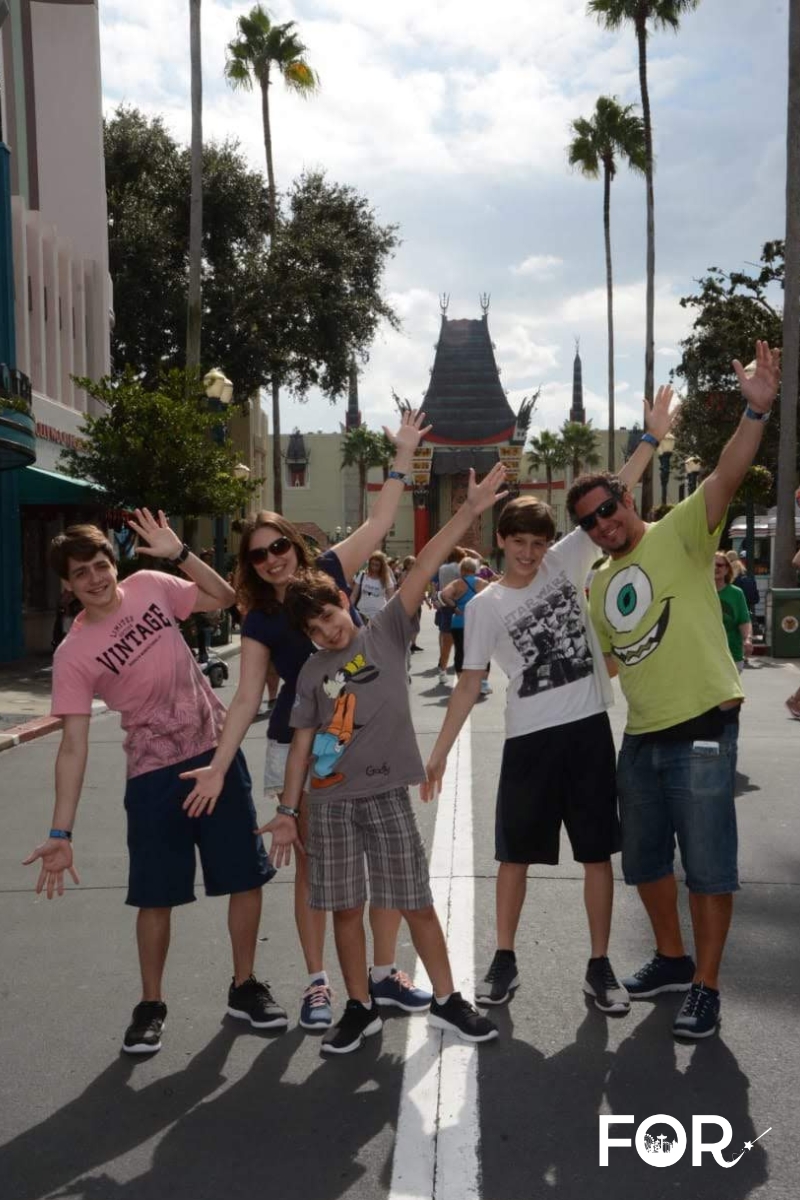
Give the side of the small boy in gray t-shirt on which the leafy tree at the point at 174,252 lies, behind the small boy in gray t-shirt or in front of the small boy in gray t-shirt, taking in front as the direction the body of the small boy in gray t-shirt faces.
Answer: behind

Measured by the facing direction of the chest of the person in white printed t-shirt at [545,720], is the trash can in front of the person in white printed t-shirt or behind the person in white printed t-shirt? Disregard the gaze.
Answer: behind

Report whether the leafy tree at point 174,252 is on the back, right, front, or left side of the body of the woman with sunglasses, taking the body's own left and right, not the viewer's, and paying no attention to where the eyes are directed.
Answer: back

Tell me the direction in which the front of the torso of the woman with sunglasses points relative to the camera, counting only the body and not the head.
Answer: toward the camera

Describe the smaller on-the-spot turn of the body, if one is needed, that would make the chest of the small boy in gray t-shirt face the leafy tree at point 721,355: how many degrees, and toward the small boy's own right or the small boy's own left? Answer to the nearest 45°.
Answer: approximately 180°

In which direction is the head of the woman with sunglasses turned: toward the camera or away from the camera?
toward the camera

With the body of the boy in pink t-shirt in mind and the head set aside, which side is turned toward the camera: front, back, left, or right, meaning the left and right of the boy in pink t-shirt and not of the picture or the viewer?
front

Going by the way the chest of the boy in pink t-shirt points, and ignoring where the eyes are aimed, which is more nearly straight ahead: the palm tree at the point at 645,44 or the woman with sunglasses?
the woman with sunglasses

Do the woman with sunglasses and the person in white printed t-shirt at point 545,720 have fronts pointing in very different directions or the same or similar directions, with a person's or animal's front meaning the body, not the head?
same or similar directions

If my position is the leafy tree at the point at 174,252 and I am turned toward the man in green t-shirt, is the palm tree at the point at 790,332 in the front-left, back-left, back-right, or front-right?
front-left

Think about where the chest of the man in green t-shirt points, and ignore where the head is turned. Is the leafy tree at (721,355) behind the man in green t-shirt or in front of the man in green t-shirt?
behind
